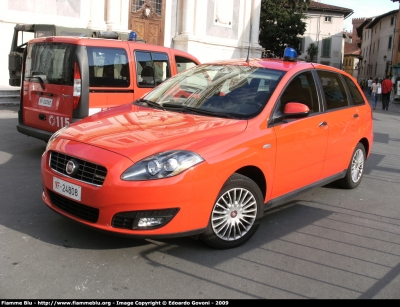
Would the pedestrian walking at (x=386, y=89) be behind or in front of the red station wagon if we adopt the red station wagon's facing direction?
behind

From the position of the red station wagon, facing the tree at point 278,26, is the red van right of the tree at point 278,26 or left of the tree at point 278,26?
left

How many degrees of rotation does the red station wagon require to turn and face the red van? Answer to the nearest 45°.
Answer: approximately 90° to its right

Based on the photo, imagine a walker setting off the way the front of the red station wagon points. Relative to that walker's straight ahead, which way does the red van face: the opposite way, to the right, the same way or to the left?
the opposite way

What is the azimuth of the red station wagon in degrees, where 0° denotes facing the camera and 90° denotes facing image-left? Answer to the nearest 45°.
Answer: approximately 45°

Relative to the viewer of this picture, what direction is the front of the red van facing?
facing away from the viewer and to the right of the viewer

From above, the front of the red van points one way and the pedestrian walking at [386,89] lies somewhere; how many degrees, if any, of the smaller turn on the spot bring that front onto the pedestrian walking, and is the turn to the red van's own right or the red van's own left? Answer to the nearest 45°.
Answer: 0° — it already faces them

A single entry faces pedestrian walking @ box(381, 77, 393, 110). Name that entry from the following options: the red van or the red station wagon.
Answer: the red van

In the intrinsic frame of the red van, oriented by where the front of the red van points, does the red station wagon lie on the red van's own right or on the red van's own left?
on the red van's own right
